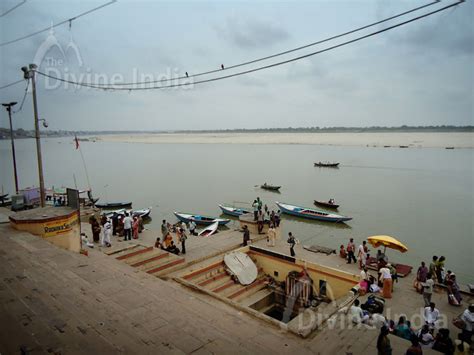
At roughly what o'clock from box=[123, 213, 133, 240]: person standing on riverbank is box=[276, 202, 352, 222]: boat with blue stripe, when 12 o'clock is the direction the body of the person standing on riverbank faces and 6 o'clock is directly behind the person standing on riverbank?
The boat with blue stripe is roughly at 2 o'clock from the person standing on riverbank.

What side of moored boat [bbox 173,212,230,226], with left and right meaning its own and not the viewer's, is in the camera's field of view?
left

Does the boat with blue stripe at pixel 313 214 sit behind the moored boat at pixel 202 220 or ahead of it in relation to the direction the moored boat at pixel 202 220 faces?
behind

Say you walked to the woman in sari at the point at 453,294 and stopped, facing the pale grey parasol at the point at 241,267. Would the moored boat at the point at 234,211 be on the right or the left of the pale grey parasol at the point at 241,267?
right

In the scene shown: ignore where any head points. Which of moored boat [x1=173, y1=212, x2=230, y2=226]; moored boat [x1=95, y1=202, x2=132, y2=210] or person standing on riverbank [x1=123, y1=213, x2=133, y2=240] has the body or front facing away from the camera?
the person standing on riverbank

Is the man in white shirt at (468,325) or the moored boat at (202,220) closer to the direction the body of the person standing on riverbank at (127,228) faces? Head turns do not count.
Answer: the moored boat

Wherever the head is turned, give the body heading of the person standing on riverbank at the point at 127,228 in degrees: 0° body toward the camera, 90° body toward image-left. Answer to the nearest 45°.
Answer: approximately 180°

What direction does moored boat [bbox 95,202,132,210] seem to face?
to the viewer's left
